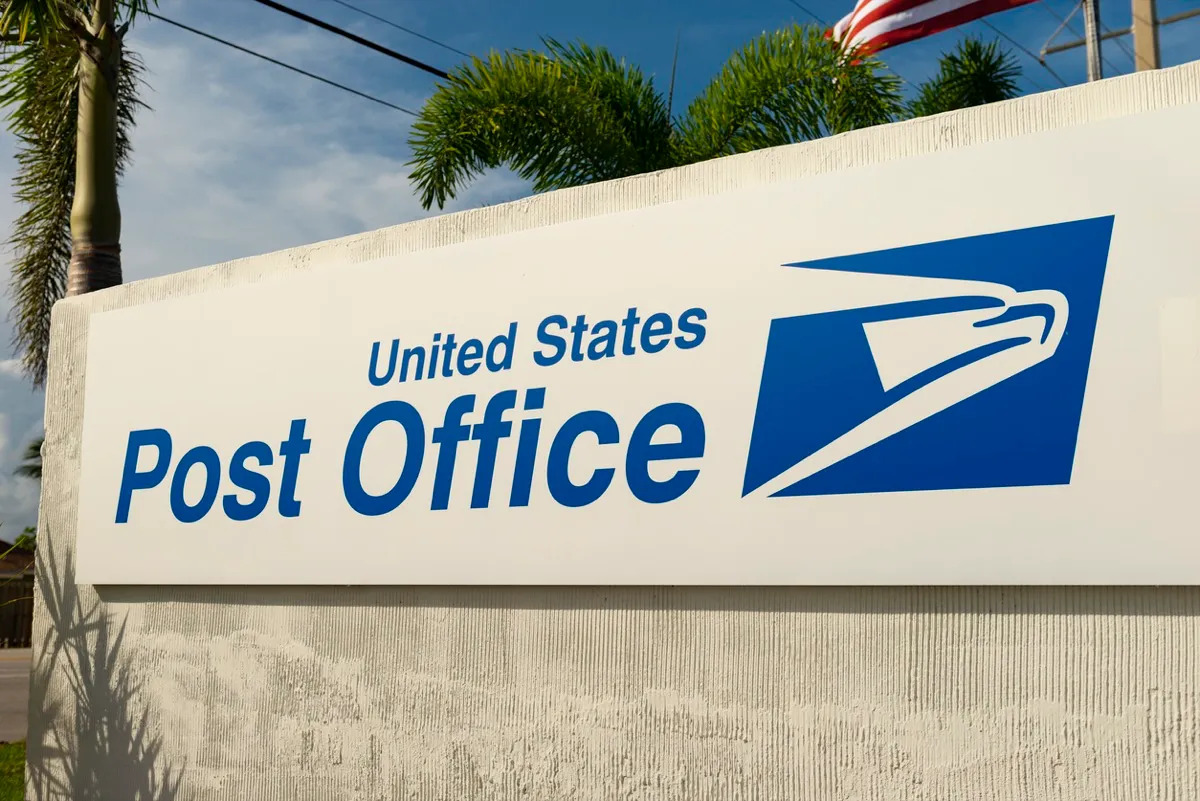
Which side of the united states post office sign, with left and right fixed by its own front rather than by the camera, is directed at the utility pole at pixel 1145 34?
back

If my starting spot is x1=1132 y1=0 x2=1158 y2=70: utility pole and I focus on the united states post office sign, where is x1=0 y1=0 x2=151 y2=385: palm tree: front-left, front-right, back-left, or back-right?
front-right

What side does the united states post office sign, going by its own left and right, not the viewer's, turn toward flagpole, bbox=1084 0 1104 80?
back

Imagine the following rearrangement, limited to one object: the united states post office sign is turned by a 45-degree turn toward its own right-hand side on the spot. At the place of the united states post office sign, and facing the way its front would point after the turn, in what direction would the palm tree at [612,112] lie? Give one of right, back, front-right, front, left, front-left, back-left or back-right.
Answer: right

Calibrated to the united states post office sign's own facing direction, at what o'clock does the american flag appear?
The american flag is roughly at 5 o'clock from the united states post office sign.

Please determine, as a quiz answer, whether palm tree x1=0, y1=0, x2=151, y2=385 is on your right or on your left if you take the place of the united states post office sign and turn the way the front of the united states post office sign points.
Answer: on your right

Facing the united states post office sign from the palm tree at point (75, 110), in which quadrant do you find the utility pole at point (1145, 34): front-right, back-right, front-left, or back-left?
front-left
